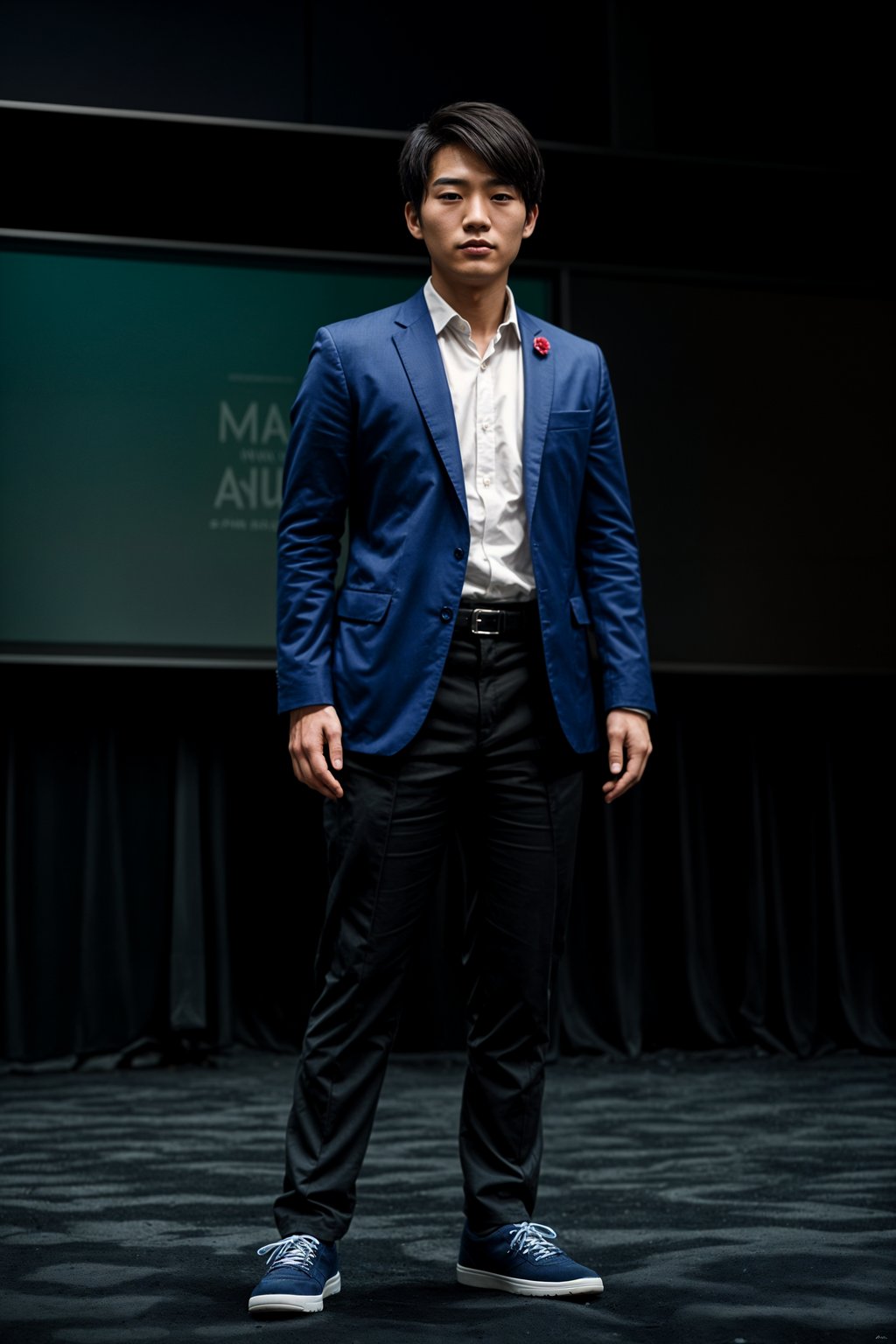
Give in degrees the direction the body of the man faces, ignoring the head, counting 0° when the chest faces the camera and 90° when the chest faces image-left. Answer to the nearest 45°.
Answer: approximately 0°
